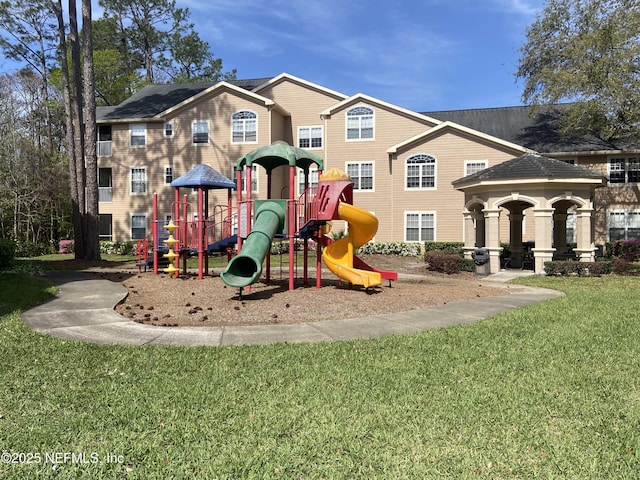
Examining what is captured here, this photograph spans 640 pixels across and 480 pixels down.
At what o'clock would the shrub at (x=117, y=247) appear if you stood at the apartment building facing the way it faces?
The shrub is roughly at 3 o'clock from the apartment building.

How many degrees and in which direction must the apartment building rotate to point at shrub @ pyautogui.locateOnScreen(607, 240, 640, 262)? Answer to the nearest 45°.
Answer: approximately 45° to its left

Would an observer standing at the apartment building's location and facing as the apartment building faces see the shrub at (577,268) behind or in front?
in front

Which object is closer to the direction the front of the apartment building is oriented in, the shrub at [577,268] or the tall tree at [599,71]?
the shrub

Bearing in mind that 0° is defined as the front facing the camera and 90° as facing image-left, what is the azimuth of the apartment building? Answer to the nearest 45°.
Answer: approximately 0°

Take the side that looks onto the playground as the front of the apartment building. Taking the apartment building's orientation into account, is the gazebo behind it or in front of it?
in front
